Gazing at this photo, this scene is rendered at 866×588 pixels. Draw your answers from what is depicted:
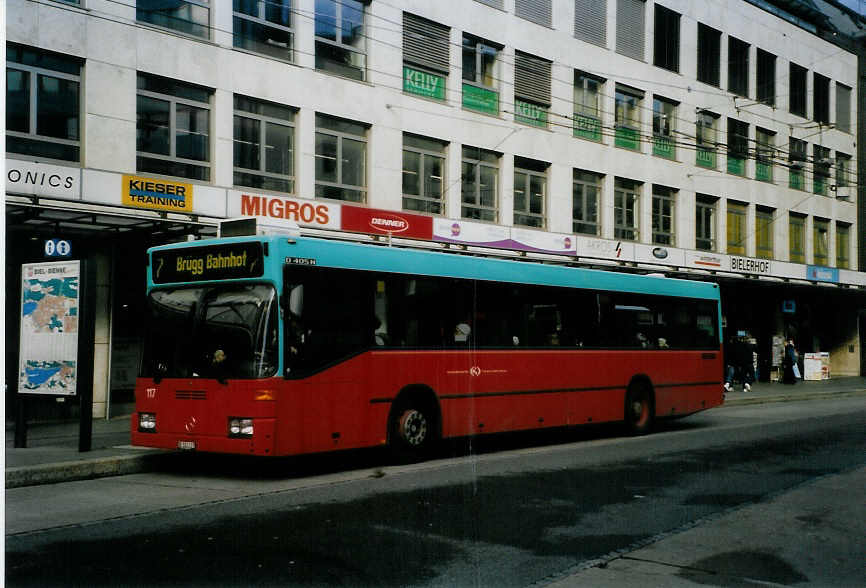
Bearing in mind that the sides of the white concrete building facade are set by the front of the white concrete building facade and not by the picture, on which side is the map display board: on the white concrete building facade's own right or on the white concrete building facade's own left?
on the white concrete building facade's own right

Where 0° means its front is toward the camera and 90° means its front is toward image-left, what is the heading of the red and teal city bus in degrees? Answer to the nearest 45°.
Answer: approximately 45°

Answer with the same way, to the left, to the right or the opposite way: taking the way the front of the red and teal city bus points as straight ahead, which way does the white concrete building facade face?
to the left

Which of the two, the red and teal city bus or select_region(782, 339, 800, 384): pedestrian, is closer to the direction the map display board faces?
the red and teal city bus

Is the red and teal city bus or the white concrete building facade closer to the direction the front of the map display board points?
the red and teal city bus

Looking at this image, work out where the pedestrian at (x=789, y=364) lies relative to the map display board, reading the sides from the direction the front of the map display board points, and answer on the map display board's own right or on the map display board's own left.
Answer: on the map display board's own left

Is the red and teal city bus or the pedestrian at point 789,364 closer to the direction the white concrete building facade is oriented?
the red and teal city bus
